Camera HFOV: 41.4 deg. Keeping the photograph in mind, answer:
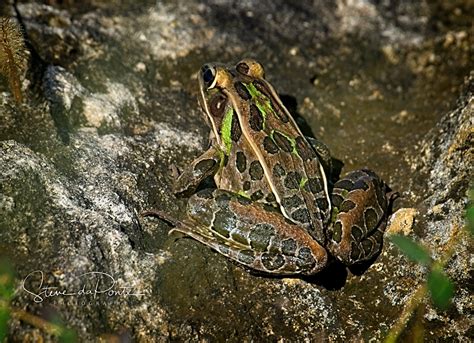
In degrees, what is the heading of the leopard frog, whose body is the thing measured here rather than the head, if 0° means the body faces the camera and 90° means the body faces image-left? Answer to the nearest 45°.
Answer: approximately 135°

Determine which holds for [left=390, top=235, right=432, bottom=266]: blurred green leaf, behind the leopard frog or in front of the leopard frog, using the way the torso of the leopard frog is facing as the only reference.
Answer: behind
